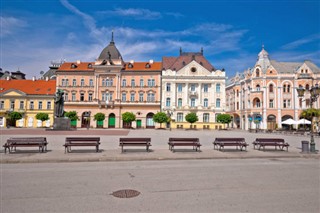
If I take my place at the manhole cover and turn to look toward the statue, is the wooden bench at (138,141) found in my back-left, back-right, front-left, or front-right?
front-right

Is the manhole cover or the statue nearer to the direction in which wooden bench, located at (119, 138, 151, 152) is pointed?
the manhole cover

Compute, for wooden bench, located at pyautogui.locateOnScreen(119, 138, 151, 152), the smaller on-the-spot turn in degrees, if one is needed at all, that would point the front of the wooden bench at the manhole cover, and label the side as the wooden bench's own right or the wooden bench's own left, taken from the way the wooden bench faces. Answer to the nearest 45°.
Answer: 0° — it already faces it

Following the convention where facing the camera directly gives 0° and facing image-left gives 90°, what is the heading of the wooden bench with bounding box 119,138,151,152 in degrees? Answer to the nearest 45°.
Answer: approximately 0°

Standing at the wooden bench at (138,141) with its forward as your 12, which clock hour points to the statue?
The statue is roughly at 5 o'clock from the wooden bench.
